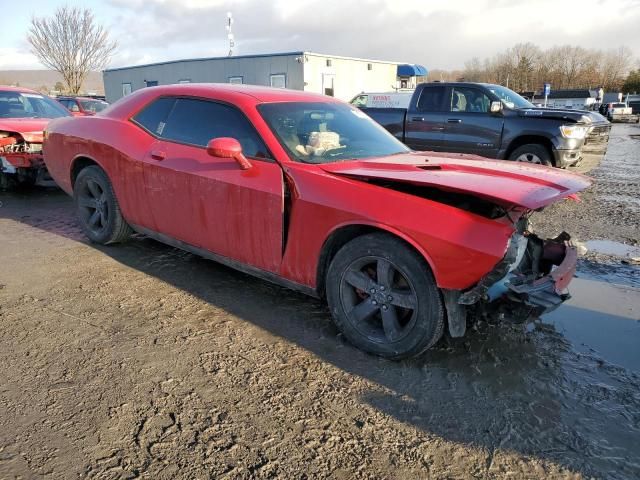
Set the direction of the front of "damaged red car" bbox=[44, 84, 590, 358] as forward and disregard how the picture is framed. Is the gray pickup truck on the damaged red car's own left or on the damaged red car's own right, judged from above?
on the damaged red car's own left

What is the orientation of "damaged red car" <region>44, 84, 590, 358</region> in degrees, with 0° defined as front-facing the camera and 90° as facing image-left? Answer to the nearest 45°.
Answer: approximately 315°

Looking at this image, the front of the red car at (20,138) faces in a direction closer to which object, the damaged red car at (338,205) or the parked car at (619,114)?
the damaged red car

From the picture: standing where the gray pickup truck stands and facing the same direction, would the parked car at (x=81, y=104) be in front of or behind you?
behind

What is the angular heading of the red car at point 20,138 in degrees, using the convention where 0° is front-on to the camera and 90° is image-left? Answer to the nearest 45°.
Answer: approximately 0°

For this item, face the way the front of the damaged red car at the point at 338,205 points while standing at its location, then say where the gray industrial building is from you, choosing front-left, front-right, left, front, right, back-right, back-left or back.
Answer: back-left

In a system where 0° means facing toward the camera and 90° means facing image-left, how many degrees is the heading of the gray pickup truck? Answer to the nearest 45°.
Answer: approximately 315°
